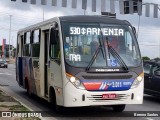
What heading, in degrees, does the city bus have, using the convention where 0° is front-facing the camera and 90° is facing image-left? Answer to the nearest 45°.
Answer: approximately 315°
